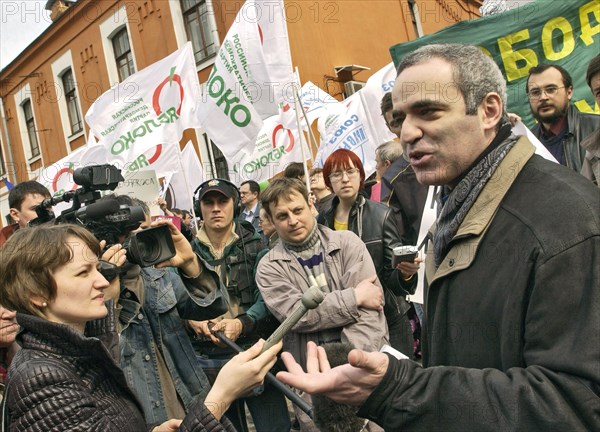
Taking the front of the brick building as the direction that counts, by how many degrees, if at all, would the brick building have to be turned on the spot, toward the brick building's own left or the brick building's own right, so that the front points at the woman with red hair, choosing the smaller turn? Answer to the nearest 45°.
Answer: approximately 45° to the brick building's own left

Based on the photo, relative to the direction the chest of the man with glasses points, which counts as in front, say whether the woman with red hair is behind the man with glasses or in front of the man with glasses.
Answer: in front

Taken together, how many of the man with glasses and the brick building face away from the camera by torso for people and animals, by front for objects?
0

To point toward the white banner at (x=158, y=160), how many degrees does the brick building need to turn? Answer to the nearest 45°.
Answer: approximately 45° to its left

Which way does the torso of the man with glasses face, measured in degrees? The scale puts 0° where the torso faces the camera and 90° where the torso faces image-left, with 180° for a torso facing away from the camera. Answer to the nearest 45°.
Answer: approximately 45°

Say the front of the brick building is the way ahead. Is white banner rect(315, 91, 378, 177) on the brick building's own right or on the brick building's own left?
on the brick building's own left

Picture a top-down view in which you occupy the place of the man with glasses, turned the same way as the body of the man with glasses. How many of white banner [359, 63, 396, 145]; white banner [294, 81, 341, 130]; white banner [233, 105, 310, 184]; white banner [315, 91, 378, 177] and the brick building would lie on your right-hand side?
5

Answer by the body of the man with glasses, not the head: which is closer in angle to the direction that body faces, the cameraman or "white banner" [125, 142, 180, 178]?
the cameraman

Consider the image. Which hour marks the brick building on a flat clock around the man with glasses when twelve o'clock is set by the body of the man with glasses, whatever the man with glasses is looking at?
The brick building is roughly at 3 o'clock from the man with glasses.

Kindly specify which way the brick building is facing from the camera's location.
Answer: facing the viewer and to the left of the viewer
